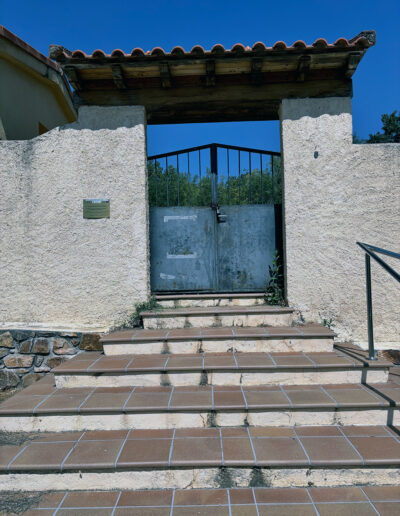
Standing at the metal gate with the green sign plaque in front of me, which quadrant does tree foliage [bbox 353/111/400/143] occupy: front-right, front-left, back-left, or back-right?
back-right

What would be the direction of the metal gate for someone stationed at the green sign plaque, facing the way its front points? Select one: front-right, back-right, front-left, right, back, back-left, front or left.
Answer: left

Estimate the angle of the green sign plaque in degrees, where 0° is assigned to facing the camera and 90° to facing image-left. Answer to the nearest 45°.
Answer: approximately 0°

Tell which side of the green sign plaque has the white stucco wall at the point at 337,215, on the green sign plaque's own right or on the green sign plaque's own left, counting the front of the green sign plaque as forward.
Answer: on the green sign plaque's own left

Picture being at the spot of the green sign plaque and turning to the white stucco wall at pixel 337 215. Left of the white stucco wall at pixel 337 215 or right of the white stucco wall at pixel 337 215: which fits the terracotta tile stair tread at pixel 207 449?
right

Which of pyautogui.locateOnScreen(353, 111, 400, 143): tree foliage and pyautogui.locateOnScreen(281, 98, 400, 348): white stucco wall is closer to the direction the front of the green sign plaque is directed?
the white stucco wall

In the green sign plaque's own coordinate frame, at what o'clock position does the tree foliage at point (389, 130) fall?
The tree foliage is roughly at 8 o'clock from the green sign plaque.
